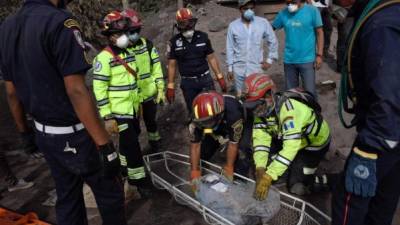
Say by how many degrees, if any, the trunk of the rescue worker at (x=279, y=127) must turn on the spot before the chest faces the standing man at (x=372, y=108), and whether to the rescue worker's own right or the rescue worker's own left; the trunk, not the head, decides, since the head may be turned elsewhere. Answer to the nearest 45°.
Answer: approximately 90° to the rescue worker's own left

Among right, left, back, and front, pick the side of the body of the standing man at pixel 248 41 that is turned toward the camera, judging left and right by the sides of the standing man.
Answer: front

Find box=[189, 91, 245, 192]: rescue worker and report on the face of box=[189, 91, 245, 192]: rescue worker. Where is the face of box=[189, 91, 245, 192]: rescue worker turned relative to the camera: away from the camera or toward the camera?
toward the camera

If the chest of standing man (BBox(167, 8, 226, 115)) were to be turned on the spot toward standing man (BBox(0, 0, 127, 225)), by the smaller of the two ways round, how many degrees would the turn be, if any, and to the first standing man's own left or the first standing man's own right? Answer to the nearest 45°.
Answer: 0° — they already face them

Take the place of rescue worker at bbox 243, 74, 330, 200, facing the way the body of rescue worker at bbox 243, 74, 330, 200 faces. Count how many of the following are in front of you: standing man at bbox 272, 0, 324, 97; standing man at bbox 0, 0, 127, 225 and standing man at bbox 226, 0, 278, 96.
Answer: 1

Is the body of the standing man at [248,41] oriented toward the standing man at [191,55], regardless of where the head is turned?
no

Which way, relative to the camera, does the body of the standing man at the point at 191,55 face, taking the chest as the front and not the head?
toward the camera

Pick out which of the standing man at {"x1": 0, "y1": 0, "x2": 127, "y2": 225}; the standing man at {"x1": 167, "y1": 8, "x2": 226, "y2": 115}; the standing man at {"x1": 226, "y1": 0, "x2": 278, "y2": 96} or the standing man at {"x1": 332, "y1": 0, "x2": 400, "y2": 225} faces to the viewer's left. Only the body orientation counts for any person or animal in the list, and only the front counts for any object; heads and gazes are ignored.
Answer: the standing man at {"x1": 332, "y1": 0, "x2": 400, "y2": 225}

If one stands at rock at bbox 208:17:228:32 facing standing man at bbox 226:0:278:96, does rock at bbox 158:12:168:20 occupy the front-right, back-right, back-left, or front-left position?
back-right

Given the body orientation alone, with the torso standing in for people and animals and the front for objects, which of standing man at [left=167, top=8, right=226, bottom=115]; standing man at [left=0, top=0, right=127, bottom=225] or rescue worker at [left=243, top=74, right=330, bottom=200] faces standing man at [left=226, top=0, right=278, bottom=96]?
standing man at [left=0, top=0, right=127, bottom=225]

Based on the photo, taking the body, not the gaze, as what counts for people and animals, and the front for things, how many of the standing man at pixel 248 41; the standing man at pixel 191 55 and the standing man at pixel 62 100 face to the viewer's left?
0

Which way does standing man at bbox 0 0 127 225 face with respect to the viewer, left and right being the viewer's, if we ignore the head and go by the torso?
facing away from the viewer and to the right of the viewer

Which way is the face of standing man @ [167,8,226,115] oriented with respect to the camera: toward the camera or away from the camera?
toward the camera

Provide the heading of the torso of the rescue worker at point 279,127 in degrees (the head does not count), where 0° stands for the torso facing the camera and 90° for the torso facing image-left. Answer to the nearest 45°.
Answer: approximately 45°

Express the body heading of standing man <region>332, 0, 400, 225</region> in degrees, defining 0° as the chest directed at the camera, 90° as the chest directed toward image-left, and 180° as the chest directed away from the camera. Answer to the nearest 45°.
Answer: approximately 90°

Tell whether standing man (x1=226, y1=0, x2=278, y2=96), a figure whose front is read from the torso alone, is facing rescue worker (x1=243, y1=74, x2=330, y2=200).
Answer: yes

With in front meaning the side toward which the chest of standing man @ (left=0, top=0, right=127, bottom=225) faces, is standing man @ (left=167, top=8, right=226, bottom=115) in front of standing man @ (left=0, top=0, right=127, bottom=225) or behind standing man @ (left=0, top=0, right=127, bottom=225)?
in front
